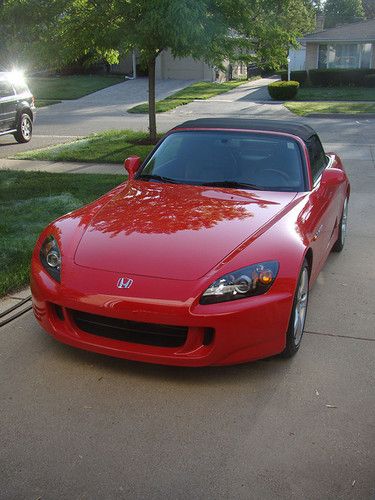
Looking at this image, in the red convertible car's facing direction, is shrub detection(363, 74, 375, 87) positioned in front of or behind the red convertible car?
behind

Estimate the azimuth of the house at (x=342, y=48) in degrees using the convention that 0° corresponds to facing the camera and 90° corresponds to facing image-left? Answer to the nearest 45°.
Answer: approximately 0°

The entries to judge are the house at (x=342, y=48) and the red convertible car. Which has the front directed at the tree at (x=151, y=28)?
the house

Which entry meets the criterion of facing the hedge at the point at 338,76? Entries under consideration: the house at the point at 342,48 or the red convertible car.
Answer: the house

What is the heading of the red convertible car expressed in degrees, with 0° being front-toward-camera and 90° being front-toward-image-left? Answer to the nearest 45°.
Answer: approximately 45°

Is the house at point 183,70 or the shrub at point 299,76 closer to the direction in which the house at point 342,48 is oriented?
the shrub

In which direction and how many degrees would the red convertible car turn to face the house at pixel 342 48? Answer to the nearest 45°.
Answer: approximately 135° to its right

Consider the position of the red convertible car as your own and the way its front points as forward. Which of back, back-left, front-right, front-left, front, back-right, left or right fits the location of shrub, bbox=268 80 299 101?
back-right

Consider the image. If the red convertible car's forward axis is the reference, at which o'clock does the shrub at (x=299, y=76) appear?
The shrub is roughly at 5 o'clock from the red convertible car.
